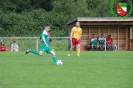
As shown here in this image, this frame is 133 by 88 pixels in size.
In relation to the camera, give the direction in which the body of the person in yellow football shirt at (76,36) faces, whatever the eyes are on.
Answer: toward the camera

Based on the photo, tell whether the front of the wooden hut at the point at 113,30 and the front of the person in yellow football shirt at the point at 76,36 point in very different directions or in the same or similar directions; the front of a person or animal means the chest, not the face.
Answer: same or similar directions

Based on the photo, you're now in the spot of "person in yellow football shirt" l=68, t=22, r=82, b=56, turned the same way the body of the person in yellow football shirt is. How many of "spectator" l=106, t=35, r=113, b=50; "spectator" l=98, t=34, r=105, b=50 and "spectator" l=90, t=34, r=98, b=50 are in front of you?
0

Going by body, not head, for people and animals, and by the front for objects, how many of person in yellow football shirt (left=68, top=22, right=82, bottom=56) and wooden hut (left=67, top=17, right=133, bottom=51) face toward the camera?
2

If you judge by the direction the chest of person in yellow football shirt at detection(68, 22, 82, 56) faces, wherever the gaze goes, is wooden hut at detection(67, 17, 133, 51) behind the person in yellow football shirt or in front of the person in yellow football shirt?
behind

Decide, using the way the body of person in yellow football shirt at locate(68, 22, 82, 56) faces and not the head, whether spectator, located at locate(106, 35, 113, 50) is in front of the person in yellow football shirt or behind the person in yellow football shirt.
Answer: behind
